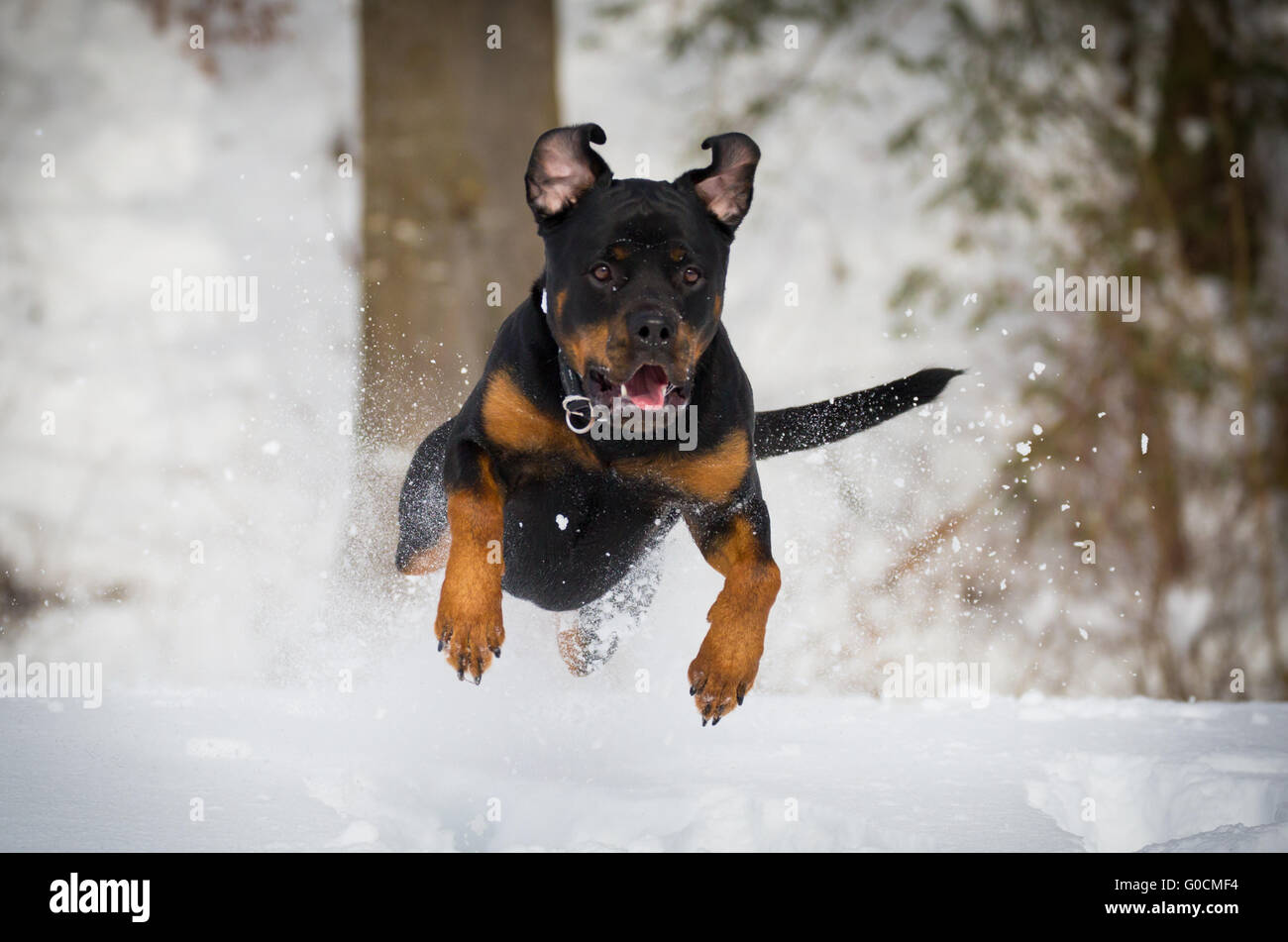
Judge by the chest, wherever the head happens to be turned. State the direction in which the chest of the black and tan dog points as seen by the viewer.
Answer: toward the camera

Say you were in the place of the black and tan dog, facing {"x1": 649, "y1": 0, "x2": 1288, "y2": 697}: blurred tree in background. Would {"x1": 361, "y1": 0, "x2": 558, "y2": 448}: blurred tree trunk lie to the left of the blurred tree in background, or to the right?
left

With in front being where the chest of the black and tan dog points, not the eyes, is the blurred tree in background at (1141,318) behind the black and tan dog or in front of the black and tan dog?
behind

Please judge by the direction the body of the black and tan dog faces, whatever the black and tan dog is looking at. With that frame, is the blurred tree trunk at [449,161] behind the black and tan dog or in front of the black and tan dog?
behind
